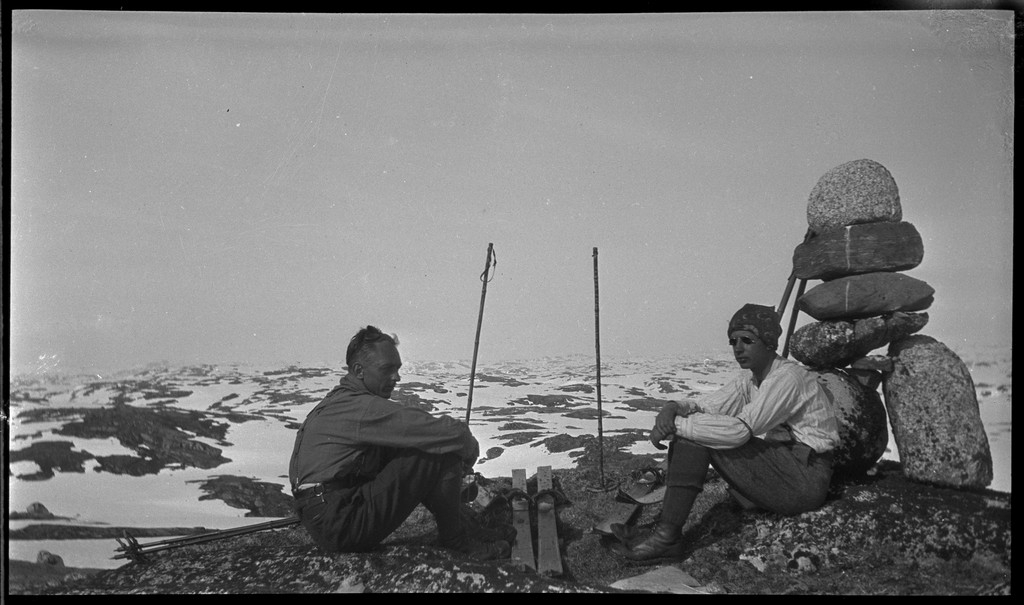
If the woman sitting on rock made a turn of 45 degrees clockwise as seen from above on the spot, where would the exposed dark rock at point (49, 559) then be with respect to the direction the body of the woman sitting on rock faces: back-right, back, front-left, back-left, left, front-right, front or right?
front-left

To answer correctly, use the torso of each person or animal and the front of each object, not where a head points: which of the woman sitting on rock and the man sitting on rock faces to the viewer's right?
the man sitting on rock

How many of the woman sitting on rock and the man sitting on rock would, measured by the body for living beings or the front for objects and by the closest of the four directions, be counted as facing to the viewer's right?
1

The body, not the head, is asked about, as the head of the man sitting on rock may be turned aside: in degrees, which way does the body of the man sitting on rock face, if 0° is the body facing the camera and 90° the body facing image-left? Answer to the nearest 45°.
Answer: approximately 270°

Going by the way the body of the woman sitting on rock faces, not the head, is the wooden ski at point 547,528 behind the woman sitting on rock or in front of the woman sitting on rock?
in front

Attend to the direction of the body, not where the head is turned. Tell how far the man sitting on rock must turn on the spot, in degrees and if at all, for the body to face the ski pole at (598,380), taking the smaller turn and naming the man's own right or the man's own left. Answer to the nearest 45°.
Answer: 0° — they already face it

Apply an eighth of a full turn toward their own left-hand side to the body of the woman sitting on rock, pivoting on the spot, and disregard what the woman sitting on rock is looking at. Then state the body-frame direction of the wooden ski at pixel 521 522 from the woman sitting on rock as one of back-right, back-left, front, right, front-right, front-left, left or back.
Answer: front-right

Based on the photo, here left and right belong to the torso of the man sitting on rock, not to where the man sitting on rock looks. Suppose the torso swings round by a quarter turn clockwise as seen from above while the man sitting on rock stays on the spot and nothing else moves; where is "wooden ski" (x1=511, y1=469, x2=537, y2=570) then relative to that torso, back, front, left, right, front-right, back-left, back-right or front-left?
left

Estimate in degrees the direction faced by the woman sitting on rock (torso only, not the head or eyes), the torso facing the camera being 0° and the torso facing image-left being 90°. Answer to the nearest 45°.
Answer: approximately 90°

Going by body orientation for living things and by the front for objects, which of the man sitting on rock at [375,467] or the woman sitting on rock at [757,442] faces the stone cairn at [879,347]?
the man sitting on rock

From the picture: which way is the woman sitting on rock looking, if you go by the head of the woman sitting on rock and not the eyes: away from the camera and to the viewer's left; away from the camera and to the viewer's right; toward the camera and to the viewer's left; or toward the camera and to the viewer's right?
toward the camera and to the viewer's left

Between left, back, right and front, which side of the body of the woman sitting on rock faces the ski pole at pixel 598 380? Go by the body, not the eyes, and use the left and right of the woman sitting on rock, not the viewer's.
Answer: front

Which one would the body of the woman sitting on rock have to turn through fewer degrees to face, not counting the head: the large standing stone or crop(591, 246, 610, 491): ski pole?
the ski pole

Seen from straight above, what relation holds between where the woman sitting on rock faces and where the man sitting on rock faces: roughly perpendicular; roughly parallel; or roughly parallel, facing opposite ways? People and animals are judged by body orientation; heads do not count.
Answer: roughly parallel, facing opposite ways
